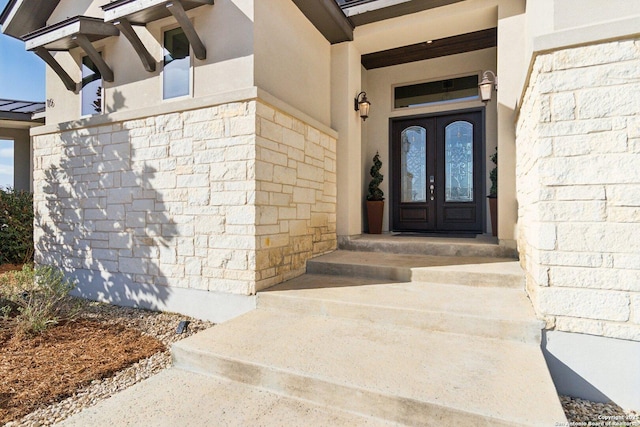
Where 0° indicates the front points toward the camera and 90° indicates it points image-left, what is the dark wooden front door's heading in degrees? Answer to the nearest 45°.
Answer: approximately 0°

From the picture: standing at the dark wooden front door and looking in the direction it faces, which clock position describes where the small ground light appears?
The small ground light is roughly at 1 o'clock from the dark wooden front door.

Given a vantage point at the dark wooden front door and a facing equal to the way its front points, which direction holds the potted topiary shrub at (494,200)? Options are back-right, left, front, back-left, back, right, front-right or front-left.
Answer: front-left

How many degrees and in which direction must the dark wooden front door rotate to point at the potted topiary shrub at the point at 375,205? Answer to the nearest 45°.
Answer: approximately 45° to its right

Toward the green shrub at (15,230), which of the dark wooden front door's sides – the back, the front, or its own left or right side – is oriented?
right

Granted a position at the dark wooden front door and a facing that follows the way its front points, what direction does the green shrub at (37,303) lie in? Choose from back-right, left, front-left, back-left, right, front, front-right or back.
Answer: front-right

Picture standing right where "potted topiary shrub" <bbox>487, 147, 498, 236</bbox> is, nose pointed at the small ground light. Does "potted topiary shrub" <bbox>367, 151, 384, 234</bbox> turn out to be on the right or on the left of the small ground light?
right
